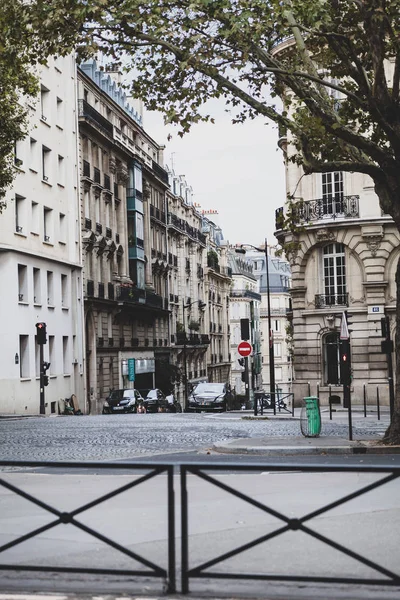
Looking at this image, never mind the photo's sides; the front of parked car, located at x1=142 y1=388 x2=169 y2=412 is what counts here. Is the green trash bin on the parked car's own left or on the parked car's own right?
on the parked car's own left

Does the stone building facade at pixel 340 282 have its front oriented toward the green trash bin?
yes

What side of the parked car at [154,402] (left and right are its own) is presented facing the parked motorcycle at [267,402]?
left

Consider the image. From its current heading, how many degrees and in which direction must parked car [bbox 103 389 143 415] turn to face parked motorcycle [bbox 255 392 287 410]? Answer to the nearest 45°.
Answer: approximately 90° to its left

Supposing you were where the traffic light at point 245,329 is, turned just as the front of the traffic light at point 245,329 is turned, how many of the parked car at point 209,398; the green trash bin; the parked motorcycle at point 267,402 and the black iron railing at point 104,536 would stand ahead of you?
2
